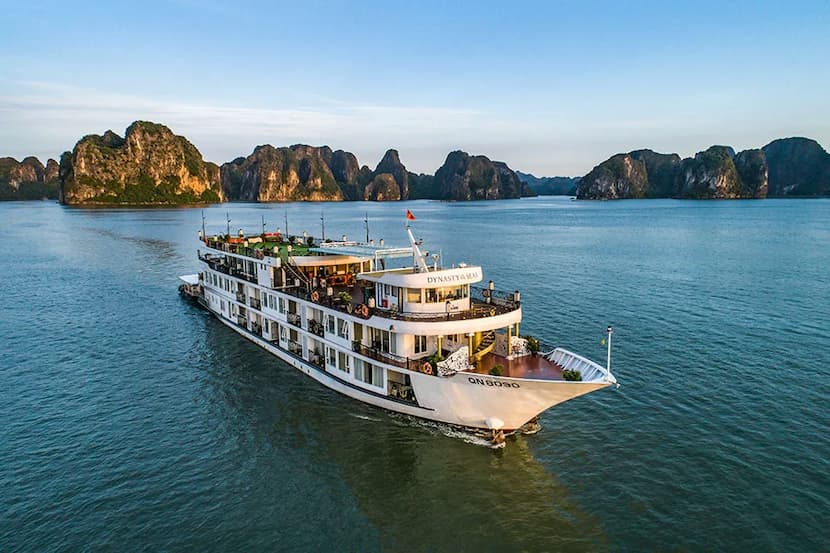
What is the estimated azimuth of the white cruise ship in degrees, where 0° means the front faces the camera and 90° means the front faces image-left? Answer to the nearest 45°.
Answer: approximately 315°
